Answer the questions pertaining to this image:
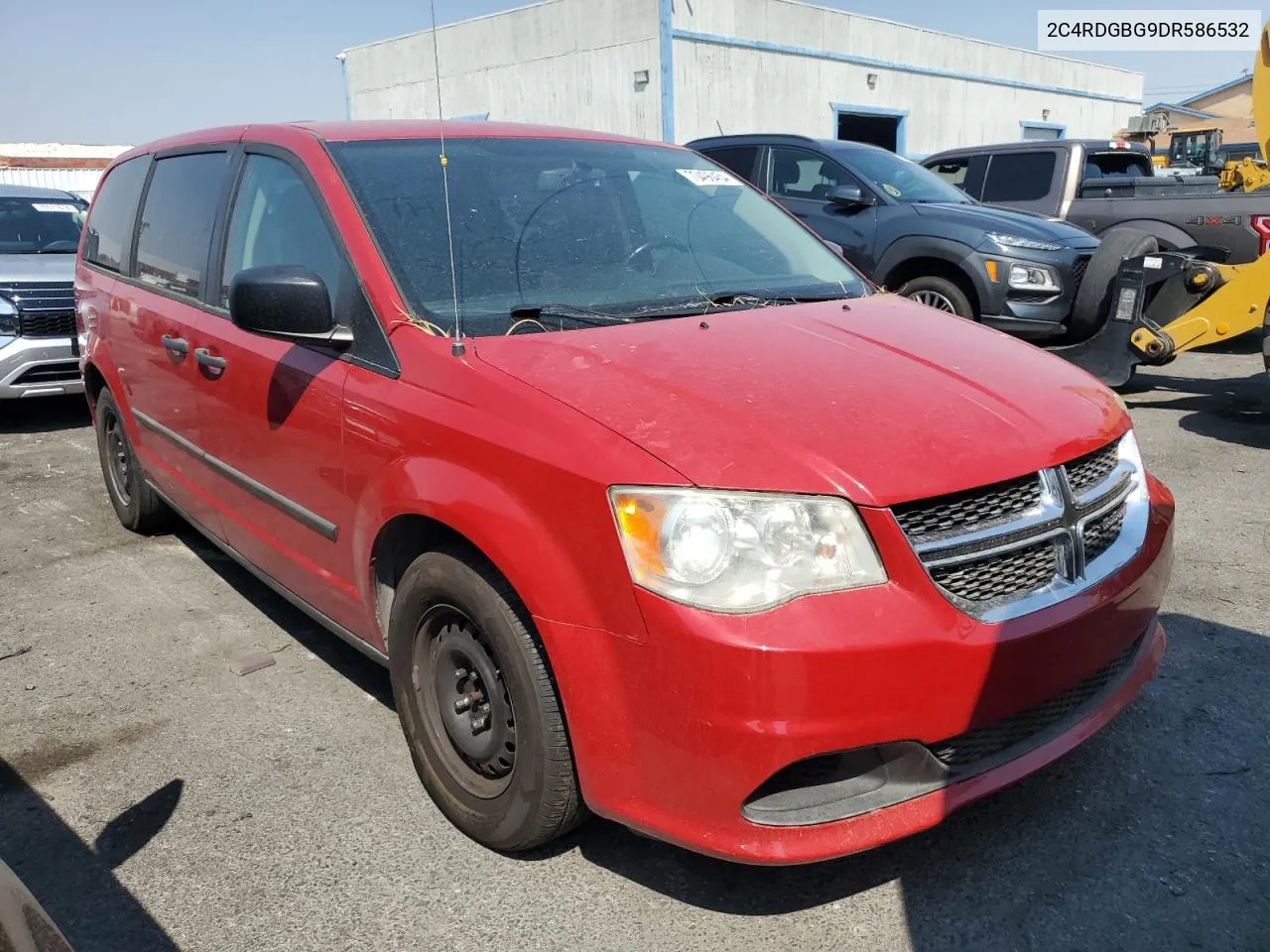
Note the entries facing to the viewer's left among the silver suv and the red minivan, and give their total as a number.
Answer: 0

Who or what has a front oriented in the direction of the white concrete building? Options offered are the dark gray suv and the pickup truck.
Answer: the pickup truck

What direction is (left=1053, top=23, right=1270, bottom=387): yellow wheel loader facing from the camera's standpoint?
to the viewer's left

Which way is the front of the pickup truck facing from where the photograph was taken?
facing away from the viewer and to the left of the viewer

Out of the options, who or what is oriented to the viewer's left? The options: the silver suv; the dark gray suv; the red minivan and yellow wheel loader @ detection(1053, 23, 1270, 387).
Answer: the yellow wheel loader

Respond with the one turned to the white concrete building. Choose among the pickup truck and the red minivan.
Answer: the pickup truck

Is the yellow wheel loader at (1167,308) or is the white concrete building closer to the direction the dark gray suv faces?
the yellow wheel loader

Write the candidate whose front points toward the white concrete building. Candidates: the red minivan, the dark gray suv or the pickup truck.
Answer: the pickup truck

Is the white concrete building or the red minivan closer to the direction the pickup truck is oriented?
the white concrete building
